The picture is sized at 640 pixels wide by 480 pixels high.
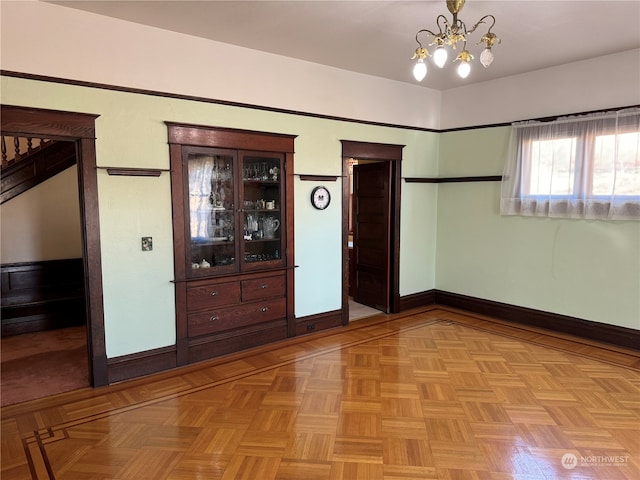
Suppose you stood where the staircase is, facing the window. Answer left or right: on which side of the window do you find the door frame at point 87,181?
right

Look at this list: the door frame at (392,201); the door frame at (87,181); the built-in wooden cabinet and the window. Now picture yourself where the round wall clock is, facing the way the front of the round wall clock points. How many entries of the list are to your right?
2

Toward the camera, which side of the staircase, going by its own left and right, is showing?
left

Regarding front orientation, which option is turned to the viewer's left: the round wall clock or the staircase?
the staircase

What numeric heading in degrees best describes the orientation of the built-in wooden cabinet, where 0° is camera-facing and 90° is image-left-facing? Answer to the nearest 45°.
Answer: approximately 315°

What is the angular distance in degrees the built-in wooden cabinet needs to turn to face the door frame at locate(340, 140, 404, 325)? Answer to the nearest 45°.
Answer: approximately 45° to its left

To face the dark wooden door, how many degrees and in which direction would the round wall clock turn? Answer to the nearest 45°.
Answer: approximately 90° to its left
